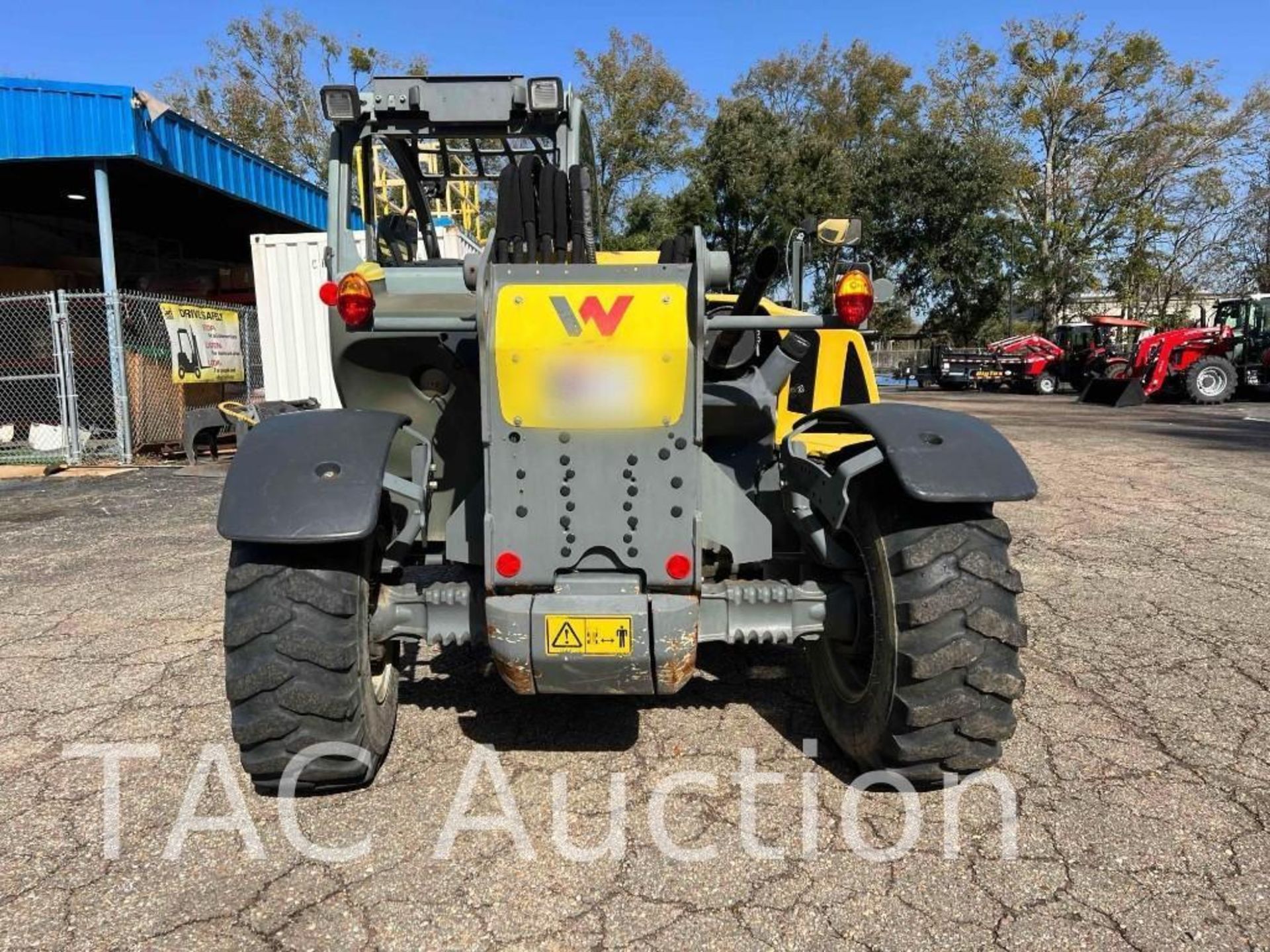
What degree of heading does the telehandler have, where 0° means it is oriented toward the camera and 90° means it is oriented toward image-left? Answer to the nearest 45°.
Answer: approximately 180°

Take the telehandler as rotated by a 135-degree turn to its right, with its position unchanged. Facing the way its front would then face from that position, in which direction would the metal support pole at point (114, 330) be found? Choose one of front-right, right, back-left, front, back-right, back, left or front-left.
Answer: back

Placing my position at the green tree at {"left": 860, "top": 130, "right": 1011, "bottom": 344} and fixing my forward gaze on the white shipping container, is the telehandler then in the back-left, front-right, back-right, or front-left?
front-left

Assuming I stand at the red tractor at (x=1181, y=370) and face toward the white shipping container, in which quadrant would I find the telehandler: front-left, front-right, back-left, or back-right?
front-left

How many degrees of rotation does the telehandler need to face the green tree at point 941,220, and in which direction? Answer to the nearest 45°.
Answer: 0° — it already faces it

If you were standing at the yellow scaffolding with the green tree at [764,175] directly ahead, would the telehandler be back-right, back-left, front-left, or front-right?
back-right

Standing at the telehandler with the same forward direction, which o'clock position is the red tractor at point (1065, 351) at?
The red tractor is roughly at 1 o'clock from the telehandler.

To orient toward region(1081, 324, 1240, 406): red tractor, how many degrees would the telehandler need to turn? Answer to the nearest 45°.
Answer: approximately 45° to its right

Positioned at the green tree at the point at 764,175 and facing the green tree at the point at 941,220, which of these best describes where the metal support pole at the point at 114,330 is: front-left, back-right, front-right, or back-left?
back-right

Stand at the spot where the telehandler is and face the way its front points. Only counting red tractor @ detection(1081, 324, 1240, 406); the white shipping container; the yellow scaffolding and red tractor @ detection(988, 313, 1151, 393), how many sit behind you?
0

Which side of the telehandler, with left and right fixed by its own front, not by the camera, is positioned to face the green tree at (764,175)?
front

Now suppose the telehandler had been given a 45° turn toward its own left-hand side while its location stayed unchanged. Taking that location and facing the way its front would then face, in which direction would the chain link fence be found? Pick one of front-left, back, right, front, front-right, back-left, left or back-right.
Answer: front

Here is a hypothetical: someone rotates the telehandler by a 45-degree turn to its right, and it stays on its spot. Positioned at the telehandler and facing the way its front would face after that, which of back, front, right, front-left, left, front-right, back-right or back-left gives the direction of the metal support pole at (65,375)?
left

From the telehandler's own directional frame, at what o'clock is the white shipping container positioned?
The white shipping container is roughly at 11 o'clock from the telehandler.

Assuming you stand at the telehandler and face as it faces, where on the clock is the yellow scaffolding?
The yellow scaffolding is roughly at 11 o'clock from the telehandler.
